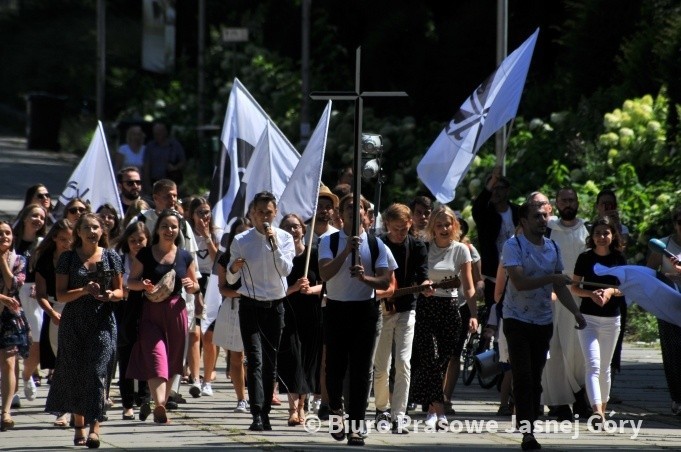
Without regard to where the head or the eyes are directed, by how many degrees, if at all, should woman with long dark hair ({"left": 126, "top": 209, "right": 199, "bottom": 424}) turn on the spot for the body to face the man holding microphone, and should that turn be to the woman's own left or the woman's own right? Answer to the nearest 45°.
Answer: approximately 45° to the woman's own left

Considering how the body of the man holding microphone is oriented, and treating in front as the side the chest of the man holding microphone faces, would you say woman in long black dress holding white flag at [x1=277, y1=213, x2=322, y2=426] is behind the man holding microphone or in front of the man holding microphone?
behind

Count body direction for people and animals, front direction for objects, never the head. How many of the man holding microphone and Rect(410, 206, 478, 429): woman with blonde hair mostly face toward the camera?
2

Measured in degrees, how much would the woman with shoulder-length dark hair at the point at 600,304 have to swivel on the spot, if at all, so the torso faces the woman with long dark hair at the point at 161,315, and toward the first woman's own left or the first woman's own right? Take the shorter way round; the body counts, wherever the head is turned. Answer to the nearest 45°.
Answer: approximately 90° to the first woman's own right

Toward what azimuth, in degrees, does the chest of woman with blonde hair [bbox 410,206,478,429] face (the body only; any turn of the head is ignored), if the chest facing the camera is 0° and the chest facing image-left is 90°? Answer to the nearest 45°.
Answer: approximately 0°

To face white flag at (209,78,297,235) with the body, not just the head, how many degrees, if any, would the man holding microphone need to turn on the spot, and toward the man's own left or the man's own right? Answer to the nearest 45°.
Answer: approximately 180°

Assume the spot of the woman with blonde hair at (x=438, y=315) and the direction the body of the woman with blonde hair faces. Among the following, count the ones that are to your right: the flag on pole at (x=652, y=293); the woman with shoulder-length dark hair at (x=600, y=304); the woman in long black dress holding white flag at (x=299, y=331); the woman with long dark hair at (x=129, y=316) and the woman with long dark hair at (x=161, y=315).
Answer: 3
